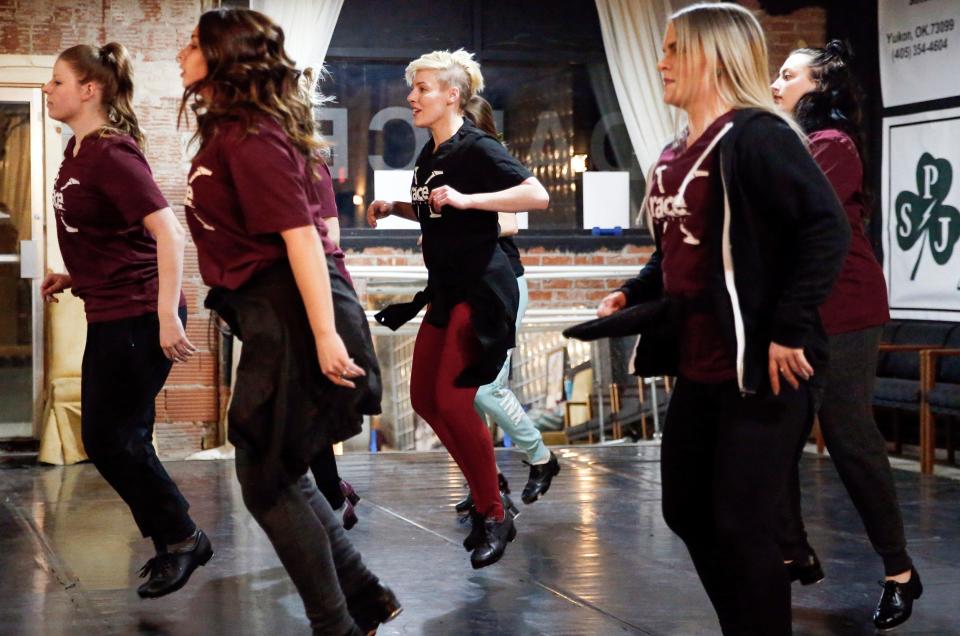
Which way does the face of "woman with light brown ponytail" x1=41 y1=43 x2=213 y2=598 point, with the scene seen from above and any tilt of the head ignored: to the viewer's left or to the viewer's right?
to the viewer's left

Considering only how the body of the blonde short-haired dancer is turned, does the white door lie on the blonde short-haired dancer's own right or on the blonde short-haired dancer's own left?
on the blonde short-haired dancer's own right

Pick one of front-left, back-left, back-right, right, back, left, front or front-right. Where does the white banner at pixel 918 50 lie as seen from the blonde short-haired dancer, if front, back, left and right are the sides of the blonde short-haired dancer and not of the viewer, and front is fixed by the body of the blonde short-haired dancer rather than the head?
back

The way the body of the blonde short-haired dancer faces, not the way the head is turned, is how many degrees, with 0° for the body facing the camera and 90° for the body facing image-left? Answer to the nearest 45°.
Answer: approximately 45°

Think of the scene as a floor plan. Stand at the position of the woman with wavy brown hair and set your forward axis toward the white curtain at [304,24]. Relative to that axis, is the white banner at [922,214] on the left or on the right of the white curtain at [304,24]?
right

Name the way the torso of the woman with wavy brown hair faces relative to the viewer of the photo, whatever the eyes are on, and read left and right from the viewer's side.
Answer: facing to the left of the viewer

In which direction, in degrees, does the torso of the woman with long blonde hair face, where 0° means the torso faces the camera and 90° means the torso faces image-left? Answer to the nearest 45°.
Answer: approximately 45°
